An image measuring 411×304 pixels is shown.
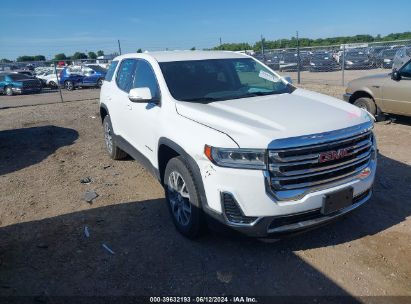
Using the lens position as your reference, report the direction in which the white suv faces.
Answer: facing the viewer and to the right of the viewer

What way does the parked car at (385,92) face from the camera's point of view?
to the viewer's left

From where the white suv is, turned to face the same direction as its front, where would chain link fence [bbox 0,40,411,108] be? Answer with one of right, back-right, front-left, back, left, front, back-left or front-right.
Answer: back-left

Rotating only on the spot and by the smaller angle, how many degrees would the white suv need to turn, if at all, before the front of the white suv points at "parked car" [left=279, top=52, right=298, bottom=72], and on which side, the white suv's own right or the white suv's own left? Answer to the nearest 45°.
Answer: approximately 135° to the white suv's own left

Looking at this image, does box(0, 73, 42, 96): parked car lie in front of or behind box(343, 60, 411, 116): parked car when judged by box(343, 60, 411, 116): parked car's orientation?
in front

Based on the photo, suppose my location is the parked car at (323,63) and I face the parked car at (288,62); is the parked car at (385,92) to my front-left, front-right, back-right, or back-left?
back-left

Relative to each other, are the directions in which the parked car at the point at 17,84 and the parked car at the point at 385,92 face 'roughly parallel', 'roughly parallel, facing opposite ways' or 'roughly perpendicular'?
roughly parallel, facing opposite ways

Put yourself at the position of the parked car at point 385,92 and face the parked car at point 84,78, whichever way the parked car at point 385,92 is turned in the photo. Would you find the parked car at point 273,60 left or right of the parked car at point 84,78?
right

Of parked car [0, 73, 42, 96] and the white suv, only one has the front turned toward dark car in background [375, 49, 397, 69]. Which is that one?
the parked car

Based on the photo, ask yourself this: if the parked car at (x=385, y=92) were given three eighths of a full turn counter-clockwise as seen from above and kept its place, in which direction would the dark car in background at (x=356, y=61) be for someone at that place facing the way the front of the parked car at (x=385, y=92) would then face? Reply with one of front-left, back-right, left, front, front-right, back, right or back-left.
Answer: back-left

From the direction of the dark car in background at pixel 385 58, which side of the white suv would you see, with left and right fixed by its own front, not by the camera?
left

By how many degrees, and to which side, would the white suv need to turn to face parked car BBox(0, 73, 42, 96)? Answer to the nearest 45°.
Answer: approximately 180°
